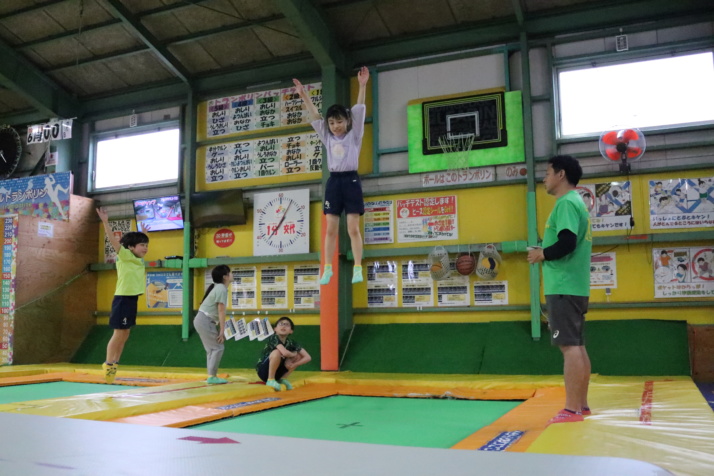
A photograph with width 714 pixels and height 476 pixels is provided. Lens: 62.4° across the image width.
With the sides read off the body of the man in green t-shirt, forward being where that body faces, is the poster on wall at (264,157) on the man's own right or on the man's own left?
on the man's own right

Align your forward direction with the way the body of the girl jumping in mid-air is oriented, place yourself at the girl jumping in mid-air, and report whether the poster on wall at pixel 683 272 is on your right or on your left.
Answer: on your left

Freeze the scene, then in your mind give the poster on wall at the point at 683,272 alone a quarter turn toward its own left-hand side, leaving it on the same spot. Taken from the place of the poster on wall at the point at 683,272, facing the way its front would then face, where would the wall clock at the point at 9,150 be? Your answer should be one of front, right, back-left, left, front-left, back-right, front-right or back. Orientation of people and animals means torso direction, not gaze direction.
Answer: back

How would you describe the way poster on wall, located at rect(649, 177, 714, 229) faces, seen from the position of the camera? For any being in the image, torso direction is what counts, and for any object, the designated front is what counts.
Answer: facing the viewer

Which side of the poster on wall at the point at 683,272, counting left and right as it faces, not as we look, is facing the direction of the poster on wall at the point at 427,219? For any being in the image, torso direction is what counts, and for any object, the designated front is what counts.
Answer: right

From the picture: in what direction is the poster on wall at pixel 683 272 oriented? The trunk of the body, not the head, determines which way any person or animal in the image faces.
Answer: toward the camera

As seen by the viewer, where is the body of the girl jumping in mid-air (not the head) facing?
toward the camera

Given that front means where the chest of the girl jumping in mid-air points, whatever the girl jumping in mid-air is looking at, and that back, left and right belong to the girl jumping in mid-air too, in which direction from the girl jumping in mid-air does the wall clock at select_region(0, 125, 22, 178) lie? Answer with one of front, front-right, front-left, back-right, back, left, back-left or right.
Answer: back-right

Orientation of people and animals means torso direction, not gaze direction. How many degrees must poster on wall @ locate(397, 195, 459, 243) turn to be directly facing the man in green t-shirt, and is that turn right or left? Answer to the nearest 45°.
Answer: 0° — it already faces them

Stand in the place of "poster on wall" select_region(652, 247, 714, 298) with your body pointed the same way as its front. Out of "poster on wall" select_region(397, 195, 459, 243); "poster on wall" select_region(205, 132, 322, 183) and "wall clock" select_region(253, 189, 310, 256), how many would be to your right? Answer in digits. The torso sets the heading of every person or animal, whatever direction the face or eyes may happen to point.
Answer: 3

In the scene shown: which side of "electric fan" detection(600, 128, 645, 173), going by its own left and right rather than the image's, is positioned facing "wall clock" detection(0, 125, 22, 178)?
right

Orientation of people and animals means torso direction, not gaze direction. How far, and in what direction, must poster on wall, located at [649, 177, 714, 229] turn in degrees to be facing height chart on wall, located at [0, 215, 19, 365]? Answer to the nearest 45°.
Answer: approximately 90° to its right

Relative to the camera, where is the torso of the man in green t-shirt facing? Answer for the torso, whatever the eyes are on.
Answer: to the viewer's left

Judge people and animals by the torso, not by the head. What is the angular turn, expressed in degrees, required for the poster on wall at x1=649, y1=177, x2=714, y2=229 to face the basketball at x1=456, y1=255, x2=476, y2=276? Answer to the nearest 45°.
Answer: approximately 90° to its right
